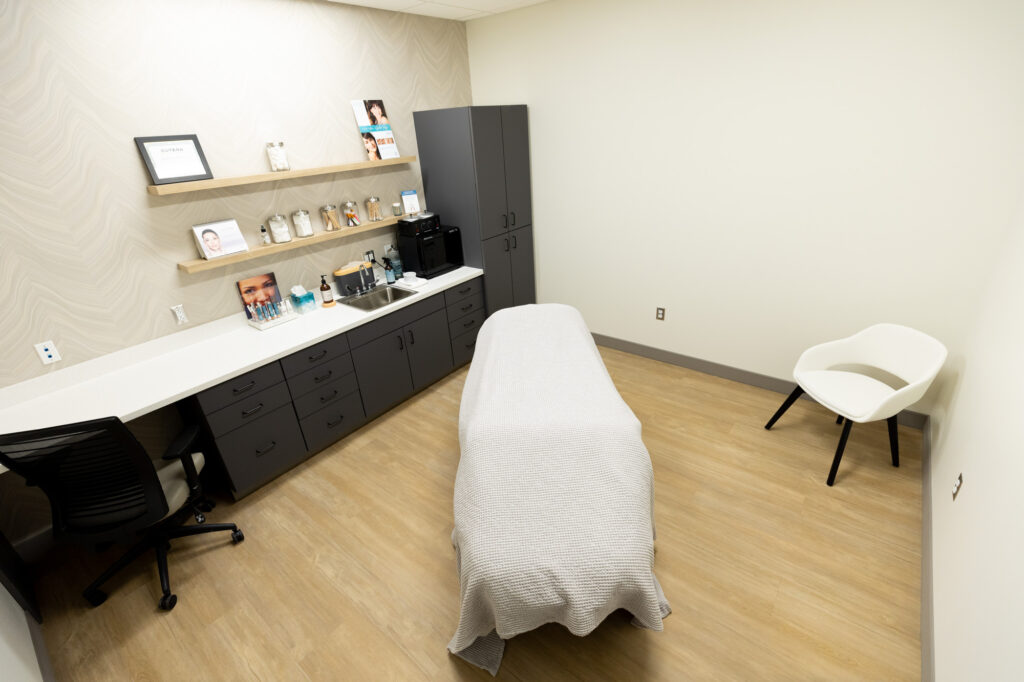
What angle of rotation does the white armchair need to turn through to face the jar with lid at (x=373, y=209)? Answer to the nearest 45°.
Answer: approximately 45° to its right

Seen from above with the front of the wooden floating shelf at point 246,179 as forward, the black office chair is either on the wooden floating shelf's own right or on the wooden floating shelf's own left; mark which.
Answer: on the wooden floating shelf's own right

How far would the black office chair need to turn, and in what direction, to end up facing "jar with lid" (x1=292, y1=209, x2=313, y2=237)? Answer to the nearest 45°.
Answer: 0° — it already faces it

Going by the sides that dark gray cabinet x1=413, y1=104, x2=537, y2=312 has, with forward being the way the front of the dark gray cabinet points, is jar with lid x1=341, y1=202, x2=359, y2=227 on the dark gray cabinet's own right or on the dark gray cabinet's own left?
on the dark gray cabinet's own right
